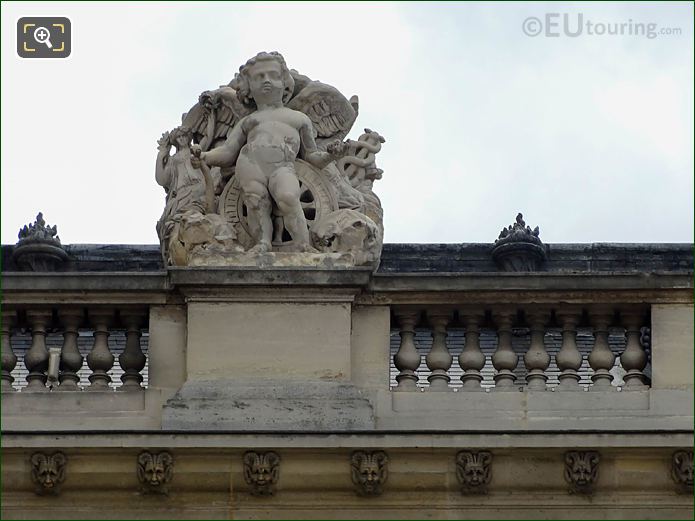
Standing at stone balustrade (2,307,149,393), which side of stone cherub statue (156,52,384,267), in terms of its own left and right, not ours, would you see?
right

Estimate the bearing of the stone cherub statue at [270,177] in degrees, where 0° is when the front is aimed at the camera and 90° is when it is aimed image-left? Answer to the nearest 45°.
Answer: approximately 0°
